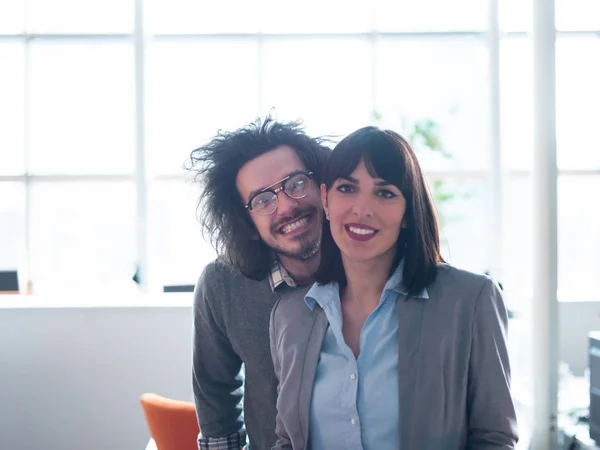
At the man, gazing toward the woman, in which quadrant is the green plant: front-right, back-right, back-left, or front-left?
back-left

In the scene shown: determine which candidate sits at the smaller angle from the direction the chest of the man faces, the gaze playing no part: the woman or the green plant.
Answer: the woman

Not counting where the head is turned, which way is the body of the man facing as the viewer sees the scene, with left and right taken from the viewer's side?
facing the viewer and to the right of the viewer

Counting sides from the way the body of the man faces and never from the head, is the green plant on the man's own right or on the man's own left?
on the man's own left

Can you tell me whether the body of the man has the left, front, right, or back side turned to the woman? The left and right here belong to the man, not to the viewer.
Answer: front
